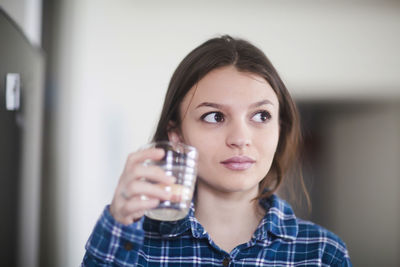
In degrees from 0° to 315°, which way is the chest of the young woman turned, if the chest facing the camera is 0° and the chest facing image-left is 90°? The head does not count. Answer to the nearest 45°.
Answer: approximately 0°
